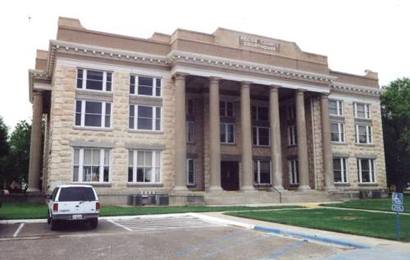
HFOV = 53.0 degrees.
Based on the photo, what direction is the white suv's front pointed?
away from the camera

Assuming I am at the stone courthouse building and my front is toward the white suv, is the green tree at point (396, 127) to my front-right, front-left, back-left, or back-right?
back-left

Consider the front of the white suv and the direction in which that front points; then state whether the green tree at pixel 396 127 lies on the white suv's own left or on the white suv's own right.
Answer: on the white suv's own right

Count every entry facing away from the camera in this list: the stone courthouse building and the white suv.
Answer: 1

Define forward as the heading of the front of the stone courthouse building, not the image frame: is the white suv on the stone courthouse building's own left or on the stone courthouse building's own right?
on the stone courthouse building's own right

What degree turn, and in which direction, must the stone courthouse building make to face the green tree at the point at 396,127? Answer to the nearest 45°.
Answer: approximately 90° to its left

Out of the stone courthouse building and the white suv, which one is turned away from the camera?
the white suv

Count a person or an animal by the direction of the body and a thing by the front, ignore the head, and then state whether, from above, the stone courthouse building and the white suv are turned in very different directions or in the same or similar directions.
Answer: very different directions
